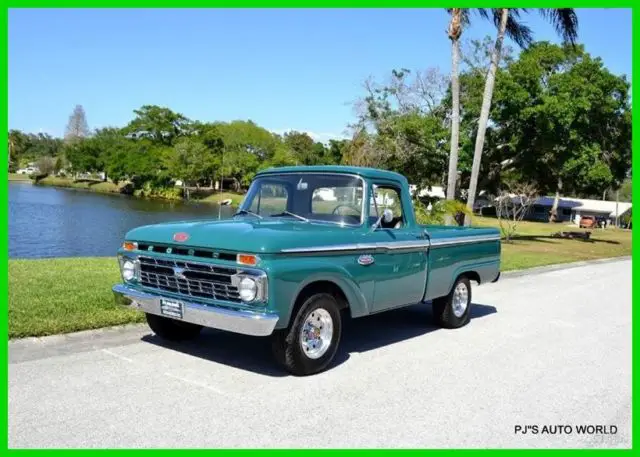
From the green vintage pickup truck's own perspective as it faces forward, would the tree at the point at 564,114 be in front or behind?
behind

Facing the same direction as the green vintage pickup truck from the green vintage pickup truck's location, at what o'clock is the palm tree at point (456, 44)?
The palm tree is roughly at 5 o'clock from the green vintage pickup truck.

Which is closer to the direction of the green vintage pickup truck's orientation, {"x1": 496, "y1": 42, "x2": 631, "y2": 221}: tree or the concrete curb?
the concrete curb

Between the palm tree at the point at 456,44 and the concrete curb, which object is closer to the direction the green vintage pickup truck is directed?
the concrete curb

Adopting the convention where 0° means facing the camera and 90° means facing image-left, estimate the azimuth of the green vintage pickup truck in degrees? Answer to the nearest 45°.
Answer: approximately 45°
